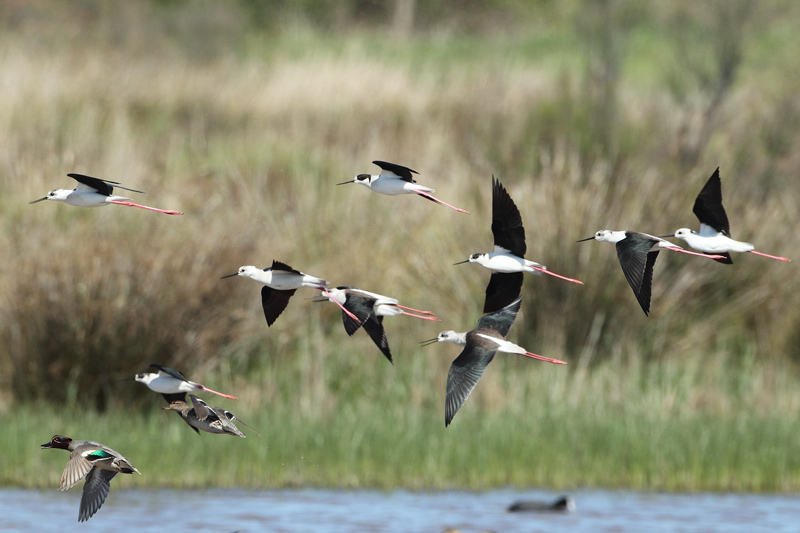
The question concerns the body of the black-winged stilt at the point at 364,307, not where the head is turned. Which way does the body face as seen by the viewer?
to the viewer's left

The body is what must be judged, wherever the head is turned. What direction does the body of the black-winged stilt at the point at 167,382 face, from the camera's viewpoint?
to the viewer's left

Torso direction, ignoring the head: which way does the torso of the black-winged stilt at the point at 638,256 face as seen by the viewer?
to the viewer's left

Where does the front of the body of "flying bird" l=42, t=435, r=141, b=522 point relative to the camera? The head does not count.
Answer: to the viewer's left

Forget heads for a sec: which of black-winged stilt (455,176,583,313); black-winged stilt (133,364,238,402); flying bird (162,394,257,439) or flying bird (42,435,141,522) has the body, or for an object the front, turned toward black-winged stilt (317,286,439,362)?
black-winged stilt (455,176,583,313)

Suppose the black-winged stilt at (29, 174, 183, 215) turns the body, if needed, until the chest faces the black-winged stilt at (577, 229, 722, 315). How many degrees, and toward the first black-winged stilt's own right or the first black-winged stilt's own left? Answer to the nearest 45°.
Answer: approximately 135° to the first black-winged stilt's own left

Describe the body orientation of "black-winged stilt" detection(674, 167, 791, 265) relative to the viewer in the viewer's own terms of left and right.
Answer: facing to the left of the viewer

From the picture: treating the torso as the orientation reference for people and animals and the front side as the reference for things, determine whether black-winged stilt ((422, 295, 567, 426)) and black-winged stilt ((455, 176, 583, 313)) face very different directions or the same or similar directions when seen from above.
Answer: same or similar directions

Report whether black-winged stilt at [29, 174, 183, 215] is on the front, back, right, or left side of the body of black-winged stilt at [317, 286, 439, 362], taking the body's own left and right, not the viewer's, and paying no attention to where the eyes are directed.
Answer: front

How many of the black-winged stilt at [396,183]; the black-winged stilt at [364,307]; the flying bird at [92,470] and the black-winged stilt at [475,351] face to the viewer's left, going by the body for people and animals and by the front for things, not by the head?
4

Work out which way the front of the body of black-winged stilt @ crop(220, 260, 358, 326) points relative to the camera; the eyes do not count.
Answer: to the viewer's left

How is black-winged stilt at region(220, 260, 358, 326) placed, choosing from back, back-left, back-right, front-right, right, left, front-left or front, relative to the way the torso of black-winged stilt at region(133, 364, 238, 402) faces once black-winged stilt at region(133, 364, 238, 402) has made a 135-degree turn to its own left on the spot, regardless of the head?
front

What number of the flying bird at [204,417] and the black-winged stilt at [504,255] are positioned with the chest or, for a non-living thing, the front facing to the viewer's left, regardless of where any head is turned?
2

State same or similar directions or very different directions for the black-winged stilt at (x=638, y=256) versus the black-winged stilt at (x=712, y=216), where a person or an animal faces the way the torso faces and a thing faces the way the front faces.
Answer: same or similar directions

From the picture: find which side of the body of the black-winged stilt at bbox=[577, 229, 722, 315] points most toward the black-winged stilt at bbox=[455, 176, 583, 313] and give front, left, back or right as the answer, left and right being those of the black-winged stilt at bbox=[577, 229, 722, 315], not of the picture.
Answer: front
